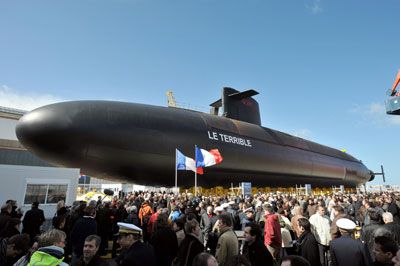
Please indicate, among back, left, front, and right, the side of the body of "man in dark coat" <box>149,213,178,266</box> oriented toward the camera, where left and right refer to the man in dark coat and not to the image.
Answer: back

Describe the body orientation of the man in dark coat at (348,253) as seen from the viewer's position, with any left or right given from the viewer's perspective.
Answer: facing away from the viewer

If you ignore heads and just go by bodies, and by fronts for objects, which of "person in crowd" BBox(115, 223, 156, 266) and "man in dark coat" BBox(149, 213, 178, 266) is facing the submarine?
the man in dark coat

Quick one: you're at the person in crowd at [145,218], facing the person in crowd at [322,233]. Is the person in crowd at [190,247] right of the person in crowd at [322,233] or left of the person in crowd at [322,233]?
right

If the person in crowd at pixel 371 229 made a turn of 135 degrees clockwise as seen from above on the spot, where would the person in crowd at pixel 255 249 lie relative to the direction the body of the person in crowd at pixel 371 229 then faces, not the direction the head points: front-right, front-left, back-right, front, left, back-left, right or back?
right

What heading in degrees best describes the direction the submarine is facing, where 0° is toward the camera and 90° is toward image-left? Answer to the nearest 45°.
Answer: approximately 45°

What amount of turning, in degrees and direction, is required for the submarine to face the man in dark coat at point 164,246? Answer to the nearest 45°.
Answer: approximately 45° to its left
